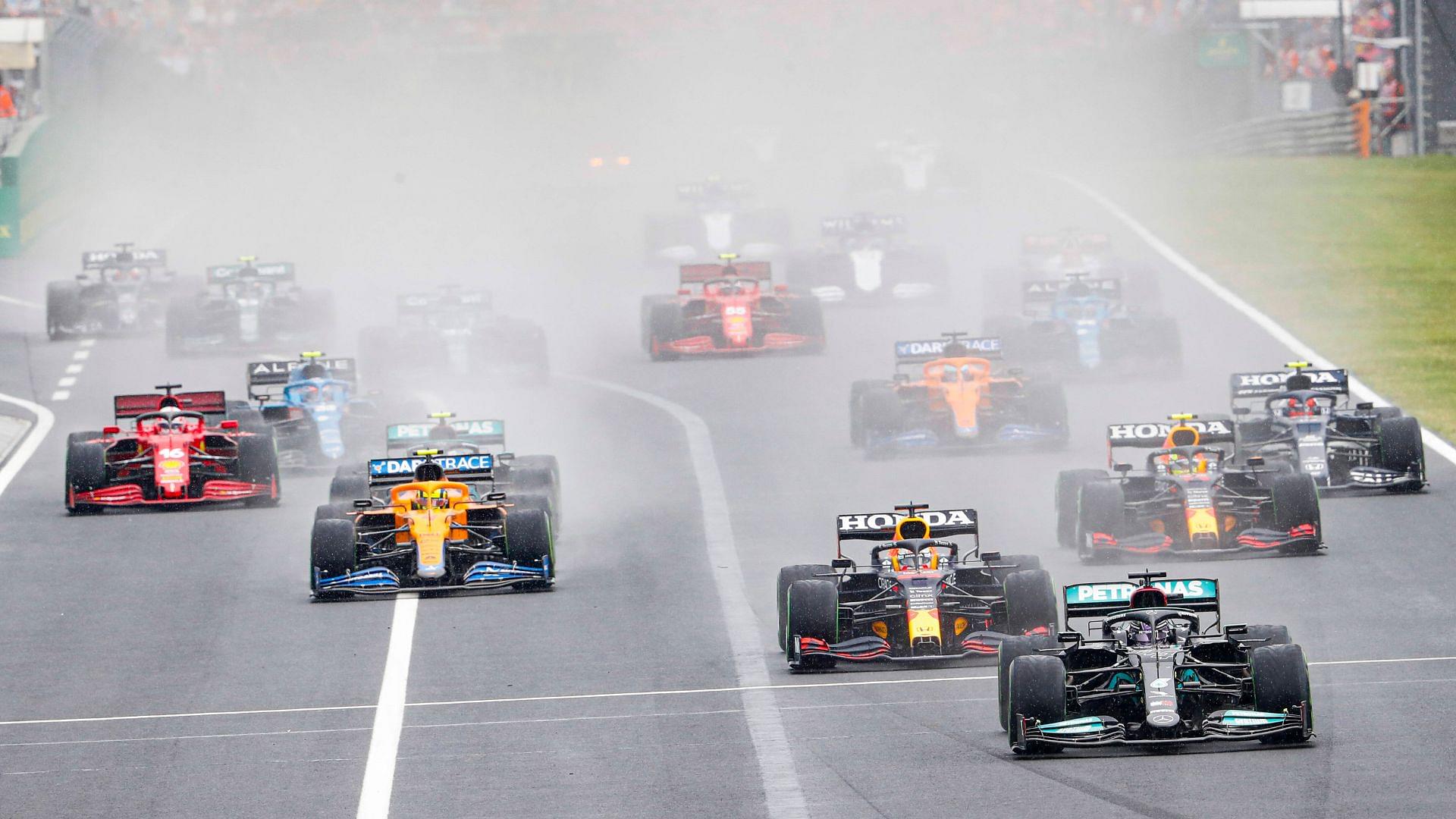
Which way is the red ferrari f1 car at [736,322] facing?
toward the camera

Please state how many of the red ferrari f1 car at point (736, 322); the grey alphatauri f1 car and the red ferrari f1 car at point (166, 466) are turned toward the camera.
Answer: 3

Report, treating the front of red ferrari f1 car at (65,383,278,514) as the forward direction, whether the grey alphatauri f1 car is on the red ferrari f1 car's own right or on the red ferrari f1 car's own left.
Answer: on the red ferrari f1 car's own left

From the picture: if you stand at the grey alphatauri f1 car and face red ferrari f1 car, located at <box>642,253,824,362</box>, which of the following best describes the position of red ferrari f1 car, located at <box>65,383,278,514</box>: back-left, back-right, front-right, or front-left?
front-left

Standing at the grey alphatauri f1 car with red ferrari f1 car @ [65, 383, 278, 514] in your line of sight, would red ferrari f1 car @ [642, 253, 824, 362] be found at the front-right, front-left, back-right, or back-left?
front-right

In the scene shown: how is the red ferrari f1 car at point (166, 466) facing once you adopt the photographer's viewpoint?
facing the viewer

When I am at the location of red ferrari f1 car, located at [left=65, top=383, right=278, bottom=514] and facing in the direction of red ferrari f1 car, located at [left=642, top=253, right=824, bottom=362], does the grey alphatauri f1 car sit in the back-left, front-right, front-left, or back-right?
front-right

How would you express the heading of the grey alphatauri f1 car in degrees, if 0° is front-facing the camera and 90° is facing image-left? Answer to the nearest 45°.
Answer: approximately 0°
